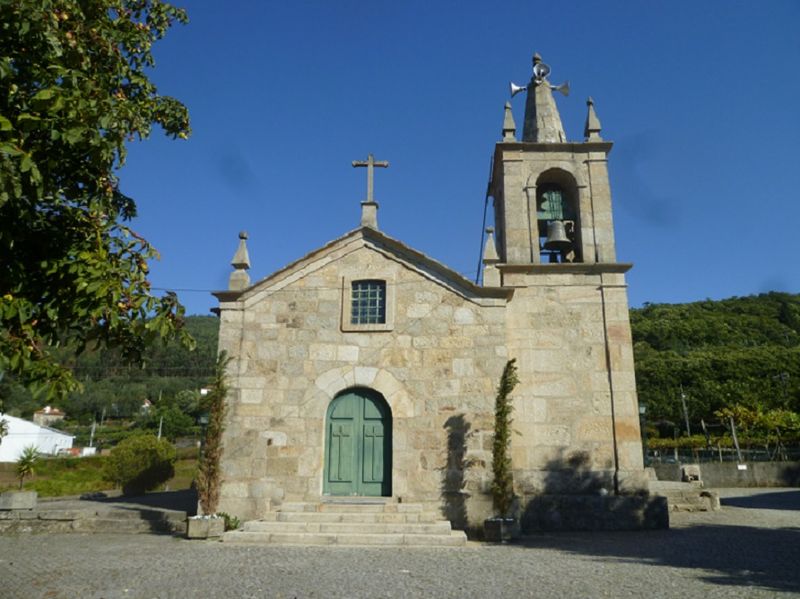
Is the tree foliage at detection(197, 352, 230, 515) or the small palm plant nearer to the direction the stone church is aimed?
the tree foliage

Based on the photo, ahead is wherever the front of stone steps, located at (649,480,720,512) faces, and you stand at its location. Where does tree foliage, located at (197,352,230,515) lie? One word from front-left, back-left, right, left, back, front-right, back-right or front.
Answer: front-right

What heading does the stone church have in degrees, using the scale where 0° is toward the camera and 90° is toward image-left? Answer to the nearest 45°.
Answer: approximately 0°

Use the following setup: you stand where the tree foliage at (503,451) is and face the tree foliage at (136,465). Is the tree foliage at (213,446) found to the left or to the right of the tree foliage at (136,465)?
left

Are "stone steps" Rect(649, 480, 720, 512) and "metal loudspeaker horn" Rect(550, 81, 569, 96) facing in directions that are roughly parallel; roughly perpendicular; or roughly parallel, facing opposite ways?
roughly perpendicular

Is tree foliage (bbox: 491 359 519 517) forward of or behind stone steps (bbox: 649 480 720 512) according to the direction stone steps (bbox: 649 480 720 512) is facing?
forward

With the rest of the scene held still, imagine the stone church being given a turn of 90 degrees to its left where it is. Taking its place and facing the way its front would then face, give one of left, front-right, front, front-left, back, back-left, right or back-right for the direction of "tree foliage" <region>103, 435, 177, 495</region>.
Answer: back-left

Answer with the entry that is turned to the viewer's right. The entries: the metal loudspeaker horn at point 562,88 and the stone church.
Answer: the metal loudspeaker horn

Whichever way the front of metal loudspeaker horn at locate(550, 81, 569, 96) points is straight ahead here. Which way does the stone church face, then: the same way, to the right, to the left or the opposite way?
to the right

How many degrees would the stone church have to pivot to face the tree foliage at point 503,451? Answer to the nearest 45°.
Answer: approximately 45° to its left

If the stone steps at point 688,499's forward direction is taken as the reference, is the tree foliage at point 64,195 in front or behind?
in front

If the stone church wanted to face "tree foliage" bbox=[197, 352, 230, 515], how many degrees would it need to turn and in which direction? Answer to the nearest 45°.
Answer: approximately 90° to its right

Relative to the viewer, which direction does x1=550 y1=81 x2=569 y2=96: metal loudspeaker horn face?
to the viewer's right
